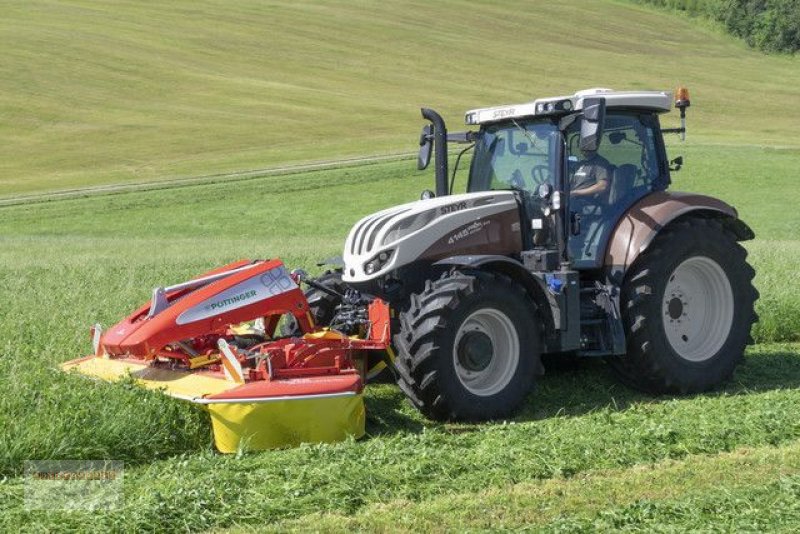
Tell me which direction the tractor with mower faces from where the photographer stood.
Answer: facing the viewer and to the left of the viewer

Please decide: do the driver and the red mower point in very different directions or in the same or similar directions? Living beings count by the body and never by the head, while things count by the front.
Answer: same or similar directions

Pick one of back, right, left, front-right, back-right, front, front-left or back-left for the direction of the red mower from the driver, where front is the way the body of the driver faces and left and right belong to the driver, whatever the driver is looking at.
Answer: front

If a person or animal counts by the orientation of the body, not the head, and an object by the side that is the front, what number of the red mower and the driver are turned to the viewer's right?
0

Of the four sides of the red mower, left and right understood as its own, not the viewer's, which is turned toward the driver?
back
